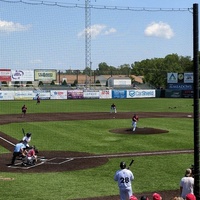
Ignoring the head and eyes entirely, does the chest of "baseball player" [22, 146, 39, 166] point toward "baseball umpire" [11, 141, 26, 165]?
no

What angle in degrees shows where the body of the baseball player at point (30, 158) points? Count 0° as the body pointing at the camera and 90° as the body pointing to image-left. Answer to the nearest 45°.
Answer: approximately 225°
